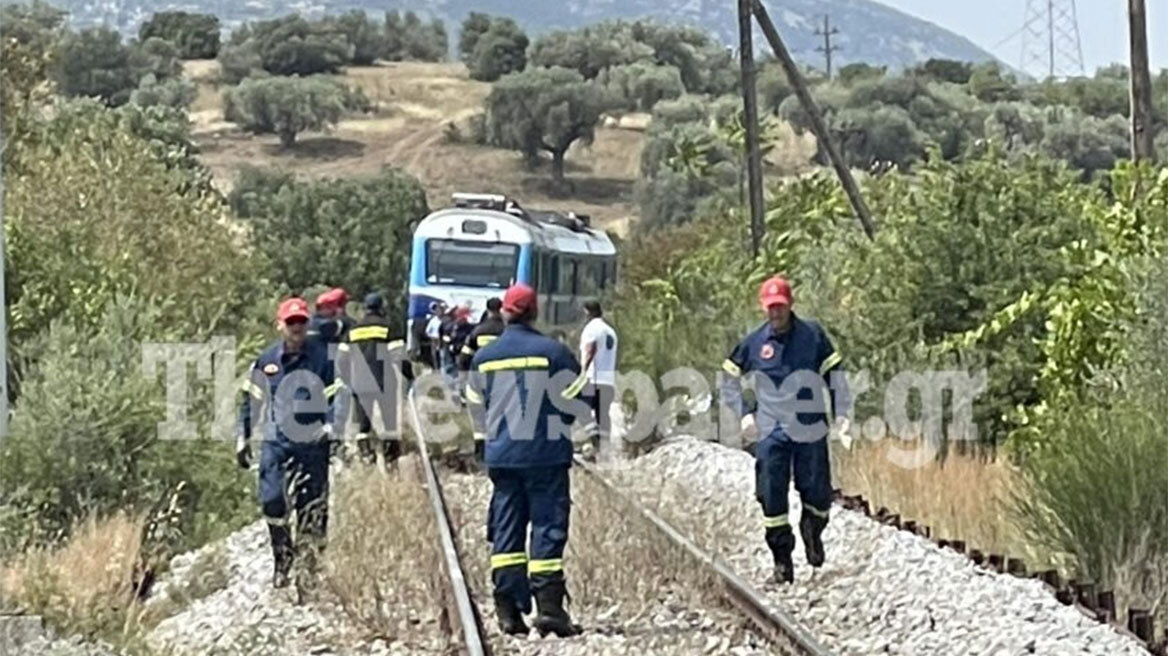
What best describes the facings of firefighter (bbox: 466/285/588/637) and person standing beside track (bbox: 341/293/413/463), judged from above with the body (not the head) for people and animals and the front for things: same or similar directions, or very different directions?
same or similar directions

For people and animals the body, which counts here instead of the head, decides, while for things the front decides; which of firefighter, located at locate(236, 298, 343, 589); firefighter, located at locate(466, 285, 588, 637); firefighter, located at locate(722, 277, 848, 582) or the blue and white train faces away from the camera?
firefighter, located at locate(466, 285, 588, 637)

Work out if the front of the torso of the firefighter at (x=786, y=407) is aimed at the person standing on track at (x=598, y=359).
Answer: no

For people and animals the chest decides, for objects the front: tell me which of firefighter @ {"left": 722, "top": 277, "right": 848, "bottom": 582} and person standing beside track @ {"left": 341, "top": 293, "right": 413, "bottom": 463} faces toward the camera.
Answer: the firefighter

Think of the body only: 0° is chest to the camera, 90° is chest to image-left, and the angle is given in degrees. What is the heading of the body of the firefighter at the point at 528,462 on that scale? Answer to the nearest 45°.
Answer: approximately 180°

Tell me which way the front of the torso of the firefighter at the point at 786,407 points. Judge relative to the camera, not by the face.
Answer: toward the camera

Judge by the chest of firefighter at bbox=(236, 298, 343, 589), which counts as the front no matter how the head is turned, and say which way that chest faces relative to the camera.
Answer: toward the camera

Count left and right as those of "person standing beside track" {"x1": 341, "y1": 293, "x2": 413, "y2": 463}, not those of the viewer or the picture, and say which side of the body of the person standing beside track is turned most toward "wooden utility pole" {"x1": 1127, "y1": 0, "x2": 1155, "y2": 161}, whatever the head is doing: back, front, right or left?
right

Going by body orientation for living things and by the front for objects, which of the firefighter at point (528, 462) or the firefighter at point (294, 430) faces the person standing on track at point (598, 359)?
the firefighter at point (528, 462)

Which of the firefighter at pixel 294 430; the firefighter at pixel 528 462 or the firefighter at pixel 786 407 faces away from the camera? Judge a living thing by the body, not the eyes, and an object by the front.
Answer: the firefighter at pixel 528 462

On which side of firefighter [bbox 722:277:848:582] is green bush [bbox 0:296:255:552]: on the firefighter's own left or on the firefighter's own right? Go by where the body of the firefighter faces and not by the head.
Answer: on the firefighter's own right

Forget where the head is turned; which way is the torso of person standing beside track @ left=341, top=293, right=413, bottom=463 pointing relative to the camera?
away from the camera

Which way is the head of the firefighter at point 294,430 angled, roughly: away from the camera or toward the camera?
toward the camera

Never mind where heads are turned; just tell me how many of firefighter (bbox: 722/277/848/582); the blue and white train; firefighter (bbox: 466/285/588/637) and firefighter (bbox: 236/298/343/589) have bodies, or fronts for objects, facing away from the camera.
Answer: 1

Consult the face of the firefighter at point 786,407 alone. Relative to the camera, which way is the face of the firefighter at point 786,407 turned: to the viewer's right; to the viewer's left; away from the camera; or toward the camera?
toward the camera

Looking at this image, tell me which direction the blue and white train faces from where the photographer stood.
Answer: facing the viewer and to the left of the viewer
